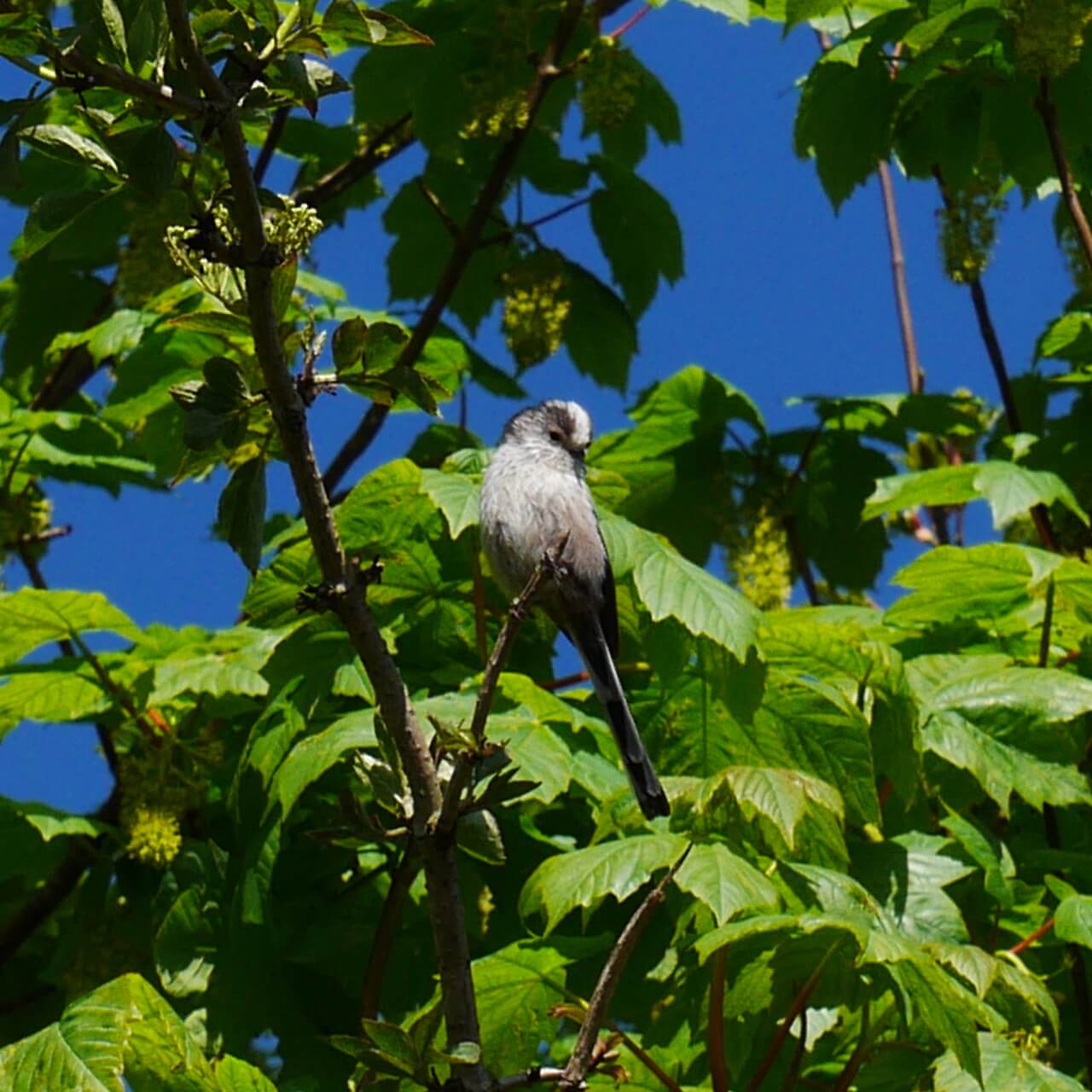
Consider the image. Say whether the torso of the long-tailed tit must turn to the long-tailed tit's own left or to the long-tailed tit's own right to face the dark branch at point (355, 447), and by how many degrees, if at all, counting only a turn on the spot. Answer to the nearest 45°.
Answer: approximately 90° to the long-tailed tit's own right

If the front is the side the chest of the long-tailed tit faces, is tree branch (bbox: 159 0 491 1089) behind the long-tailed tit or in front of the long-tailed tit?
in front

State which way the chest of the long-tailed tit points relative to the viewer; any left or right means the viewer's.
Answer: facing the viewer and to the left of the viewer
